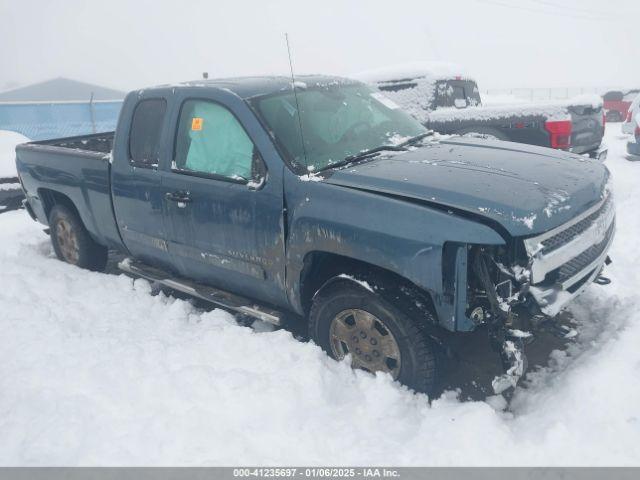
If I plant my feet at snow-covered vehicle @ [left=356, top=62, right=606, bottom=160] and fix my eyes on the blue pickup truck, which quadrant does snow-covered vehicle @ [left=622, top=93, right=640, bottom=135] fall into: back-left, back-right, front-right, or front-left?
back-left

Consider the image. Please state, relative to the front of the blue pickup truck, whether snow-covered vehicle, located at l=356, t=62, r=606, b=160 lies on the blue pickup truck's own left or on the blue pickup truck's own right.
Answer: on the blue pickup truck's own left

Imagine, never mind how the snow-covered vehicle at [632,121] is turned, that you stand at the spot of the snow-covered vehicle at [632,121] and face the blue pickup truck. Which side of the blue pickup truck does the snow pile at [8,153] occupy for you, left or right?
right

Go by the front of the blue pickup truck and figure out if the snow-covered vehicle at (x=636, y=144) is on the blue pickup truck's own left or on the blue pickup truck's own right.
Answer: on the blue pickup truck's own left

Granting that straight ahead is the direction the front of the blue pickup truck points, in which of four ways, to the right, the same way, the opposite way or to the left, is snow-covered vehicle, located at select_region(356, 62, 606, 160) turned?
the opposite way

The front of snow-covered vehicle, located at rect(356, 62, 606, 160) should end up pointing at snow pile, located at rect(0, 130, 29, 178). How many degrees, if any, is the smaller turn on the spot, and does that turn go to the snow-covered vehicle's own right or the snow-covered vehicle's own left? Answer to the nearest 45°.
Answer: approximately 45° to the snow-covered vehicle's own left

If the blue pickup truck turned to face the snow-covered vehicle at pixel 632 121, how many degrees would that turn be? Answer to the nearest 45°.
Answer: approximately 90° to its left

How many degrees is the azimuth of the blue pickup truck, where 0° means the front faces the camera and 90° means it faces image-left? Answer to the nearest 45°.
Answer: approximately 315°

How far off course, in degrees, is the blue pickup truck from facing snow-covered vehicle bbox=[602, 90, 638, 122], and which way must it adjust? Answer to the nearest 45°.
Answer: approximately 90° to its left

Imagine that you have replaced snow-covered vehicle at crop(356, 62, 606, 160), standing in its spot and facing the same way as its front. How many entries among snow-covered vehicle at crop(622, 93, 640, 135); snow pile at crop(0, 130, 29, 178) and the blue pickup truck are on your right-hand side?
1

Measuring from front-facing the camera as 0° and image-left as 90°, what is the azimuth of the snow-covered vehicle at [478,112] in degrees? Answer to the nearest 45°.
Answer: approximately 135°
